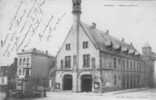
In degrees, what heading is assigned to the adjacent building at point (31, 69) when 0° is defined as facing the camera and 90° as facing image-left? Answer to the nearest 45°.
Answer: approximately 45°
